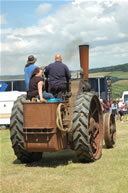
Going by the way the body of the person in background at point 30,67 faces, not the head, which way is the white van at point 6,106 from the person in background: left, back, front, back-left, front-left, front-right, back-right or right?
front-left

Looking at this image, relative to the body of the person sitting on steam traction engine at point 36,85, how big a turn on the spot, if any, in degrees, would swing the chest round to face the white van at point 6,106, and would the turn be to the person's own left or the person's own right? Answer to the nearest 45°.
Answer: approximately 45° to the person's own left

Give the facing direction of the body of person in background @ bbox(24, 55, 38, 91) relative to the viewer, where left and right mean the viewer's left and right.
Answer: facing away from the viewer and to the right of the viewer

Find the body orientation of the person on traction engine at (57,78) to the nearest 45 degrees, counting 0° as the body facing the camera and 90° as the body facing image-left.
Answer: approximately 180°

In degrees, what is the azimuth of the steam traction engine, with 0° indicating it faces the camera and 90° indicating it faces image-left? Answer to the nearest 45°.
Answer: approximately 225°

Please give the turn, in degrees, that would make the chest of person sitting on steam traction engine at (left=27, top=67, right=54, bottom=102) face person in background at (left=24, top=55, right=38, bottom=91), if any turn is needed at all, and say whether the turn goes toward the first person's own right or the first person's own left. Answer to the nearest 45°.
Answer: approximately 45° to the first person's own left

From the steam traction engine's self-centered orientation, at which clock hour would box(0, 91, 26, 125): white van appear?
The white van is roughly at 10 o'clock from the steam traction engine.

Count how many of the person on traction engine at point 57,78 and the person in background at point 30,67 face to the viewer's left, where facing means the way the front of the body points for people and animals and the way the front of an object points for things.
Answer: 0
